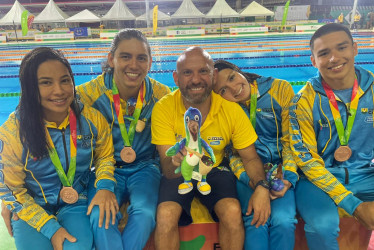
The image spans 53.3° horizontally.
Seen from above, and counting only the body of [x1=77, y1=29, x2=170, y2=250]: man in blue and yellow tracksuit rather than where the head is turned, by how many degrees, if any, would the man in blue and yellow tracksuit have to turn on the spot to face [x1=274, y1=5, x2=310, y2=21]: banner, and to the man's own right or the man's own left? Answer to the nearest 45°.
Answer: approximately 135° to the man's own left

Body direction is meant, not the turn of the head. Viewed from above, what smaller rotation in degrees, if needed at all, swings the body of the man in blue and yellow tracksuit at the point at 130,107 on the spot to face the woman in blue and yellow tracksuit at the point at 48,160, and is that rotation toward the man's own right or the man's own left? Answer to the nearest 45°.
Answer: approximately 45° to the man's own right

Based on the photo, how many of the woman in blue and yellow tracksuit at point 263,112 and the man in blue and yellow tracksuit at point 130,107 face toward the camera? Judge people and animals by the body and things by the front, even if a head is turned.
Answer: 2

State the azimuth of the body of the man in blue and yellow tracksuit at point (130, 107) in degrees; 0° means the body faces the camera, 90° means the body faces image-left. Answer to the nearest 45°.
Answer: approximately 0°

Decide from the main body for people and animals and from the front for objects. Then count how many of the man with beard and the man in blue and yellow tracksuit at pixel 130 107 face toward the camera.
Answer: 2
